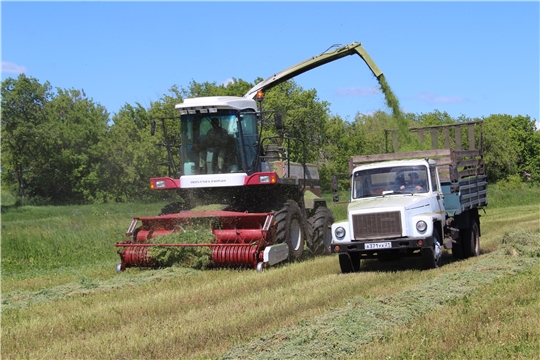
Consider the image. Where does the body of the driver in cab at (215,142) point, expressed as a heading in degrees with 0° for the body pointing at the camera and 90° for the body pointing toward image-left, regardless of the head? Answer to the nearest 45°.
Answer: approximately 45°

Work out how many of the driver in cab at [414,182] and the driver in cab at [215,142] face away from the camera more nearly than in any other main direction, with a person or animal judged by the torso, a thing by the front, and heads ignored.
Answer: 0

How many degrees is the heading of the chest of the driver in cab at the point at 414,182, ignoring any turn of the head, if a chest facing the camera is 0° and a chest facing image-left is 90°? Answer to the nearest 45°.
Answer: approximately 45°

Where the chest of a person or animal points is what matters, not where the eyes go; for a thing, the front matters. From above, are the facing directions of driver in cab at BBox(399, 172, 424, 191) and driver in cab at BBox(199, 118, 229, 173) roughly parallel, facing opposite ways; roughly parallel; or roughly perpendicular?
roughly parallel

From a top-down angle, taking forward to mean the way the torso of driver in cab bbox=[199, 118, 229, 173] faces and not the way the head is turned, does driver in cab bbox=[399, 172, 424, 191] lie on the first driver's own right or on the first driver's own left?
on the first driver's own left

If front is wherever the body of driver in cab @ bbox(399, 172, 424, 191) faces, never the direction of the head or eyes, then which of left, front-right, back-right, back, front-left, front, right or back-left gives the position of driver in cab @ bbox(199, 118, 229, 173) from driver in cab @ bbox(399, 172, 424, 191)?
front-right
